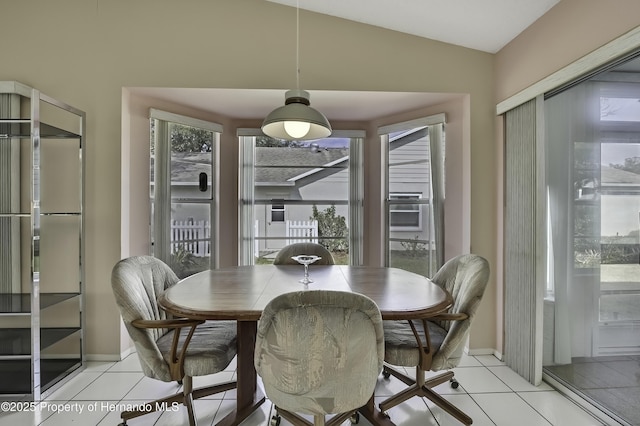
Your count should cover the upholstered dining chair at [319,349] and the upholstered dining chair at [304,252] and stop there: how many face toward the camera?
1

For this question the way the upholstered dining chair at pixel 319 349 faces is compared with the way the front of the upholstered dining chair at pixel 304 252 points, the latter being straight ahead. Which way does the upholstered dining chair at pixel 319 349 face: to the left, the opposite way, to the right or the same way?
the opposite way

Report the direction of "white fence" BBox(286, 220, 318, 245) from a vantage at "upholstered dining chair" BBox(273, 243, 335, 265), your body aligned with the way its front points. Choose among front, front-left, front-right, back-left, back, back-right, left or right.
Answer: back

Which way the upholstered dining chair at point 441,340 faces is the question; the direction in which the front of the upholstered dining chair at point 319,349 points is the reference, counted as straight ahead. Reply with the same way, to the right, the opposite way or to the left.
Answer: to the left

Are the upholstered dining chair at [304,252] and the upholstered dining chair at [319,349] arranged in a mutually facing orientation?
yes

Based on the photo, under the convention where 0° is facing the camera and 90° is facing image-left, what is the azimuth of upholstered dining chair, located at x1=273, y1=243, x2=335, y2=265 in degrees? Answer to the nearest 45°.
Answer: approximately 0°

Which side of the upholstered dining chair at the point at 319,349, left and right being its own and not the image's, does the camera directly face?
back

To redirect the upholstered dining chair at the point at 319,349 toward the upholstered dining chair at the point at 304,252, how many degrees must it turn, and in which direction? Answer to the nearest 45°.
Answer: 0° — it already faces it

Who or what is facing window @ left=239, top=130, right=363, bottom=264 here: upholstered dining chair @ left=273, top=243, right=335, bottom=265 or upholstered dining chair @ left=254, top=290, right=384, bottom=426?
upholstered dining chair @ left=254, top=290, right=384, bottom=426

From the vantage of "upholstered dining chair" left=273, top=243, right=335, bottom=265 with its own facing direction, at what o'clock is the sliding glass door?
The sliding glass door is roughly at 10 o'clock from the upholstered dining chair.

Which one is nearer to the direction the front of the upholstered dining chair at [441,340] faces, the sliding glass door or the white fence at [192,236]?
the white fence

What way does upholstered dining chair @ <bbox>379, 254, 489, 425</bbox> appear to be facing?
to the viewer's left
